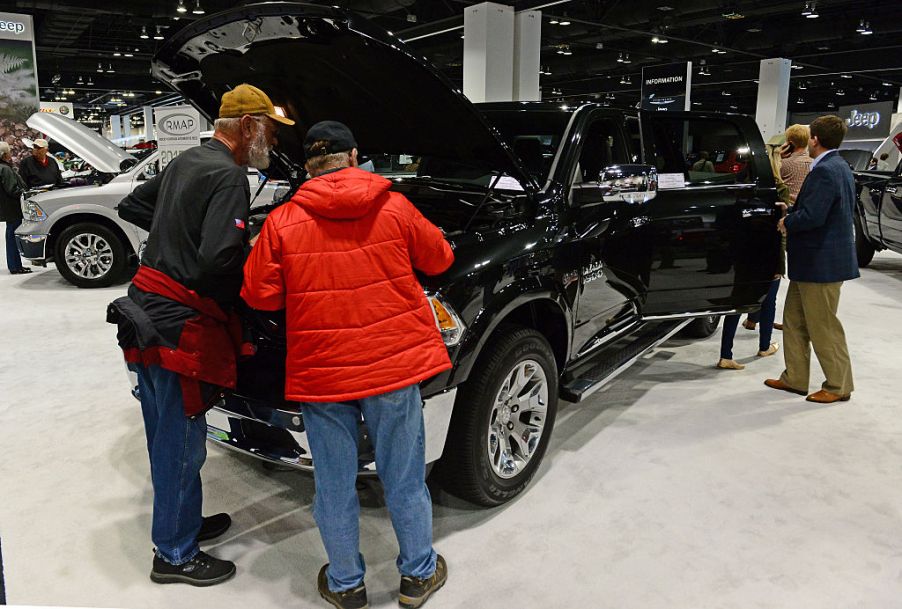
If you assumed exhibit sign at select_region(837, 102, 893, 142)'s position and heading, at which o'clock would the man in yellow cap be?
The man in yellow cap is roughly at 12 o'clock from the exhibit sign.

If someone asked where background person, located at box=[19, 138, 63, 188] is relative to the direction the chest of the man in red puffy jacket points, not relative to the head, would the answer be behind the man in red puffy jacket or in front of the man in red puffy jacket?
in front

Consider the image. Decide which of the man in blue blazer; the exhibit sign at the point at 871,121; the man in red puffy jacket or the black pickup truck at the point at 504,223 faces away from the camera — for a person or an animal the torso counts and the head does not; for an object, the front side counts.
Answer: the man in red puffy jacket

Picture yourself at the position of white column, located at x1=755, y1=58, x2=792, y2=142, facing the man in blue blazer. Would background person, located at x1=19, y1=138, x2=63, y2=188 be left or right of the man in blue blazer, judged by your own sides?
right

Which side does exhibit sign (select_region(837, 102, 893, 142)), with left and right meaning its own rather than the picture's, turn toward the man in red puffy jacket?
front

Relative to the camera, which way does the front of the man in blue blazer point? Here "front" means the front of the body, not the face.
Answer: to the viewer's left

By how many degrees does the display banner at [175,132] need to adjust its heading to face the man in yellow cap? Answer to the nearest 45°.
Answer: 0° — it already faces them

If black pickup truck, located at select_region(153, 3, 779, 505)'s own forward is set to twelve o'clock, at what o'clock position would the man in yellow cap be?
The man in yellow cap is roughly at 12 o'clock from the black pickup truck.

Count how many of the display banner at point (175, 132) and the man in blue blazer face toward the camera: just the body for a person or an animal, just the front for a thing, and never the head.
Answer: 1

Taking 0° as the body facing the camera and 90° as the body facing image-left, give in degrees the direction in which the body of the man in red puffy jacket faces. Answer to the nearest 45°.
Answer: approximately 180°

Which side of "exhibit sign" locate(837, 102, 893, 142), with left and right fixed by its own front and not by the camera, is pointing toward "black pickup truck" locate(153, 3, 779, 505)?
front

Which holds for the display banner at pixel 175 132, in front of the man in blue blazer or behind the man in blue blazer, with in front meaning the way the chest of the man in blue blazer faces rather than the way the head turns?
in front

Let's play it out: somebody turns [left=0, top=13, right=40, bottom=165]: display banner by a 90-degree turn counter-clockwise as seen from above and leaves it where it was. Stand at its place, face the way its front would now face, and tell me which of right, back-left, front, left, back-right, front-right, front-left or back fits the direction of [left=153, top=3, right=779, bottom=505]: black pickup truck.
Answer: right

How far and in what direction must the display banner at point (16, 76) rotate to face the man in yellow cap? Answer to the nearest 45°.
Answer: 0° — it already faces them

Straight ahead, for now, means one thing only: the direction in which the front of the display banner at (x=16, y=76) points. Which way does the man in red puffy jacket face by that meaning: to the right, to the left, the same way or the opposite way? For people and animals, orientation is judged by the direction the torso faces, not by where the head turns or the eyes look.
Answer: the opposite way

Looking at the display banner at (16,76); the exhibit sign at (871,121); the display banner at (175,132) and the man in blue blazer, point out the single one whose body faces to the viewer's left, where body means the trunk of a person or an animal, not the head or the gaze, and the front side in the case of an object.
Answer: the man in blue blazer
